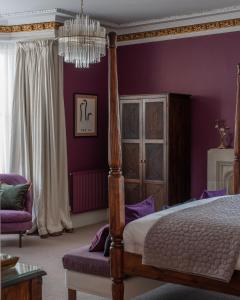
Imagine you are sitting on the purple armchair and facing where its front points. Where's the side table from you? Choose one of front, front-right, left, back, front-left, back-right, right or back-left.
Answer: front

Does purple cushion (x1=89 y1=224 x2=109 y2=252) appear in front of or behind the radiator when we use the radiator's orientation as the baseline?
in front

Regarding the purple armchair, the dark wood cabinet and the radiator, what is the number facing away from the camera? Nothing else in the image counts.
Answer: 0

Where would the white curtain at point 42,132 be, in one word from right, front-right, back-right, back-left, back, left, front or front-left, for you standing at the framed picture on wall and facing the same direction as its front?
right

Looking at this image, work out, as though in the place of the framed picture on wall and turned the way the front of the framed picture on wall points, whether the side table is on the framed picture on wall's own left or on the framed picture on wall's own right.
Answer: on the framed picture on wall's own right

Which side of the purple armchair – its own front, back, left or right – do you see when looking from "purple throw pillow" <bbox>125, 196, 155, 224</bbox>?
front

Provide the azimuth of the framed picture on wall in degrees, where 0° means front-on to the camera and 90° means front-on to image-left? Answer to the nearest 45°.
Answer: approximately 315°

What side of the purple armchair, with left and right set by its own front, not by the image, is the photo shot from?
front

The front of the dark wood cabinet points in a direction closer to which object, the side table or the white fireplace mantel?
the side table

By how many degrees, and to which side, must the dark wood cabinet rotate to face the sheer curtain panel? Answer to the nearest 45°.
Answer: approximately 45° to its right

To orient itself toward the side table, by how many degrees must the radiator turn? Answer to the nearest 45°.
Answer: approximately 45° to its right

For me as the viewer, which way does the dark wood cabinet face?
facing the viewer and to the left of the viewer

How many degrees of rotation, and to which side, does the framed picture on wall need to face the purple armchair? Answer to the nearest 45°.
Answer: approximately 90° to its right

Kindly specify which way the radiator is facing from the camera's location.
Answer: facing the viewer and to the right of the viewer

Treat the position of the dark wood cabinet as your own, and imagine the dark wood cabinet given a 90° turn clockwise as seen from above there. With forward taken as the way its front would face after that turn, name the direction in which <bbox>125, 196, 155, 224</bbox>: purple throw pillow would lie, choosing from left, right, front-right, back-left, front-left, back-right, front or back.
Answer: back-left
